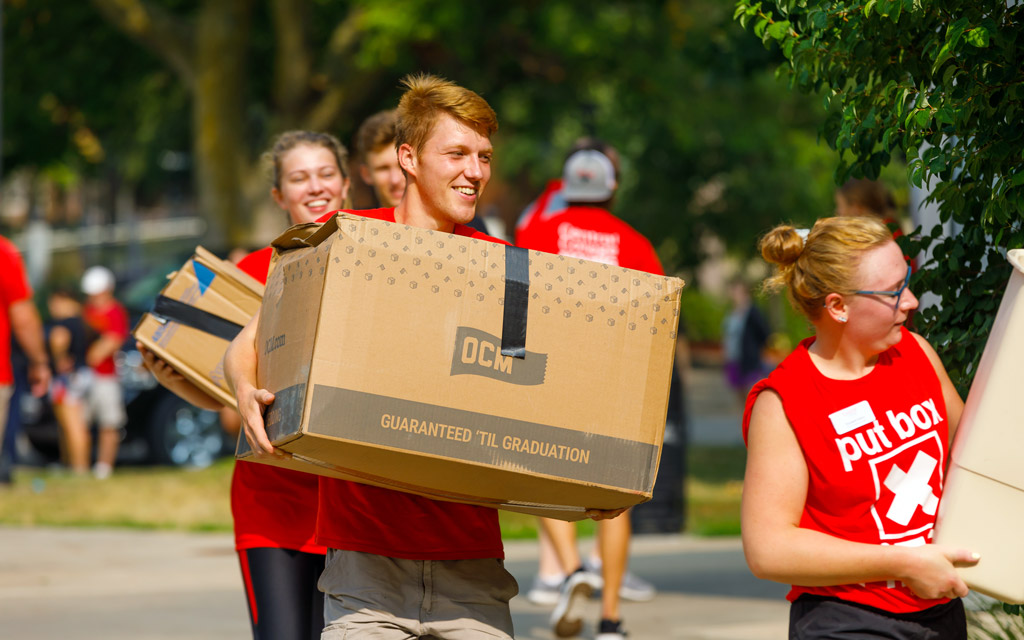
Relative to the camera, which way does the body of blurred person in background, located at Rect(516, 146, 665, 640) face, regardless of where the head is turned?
away from the camera

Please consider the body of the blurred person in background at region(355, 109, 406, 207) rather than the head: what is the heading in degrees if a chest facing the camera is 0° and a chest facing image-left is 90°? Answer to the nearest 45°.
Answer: approximately 315°

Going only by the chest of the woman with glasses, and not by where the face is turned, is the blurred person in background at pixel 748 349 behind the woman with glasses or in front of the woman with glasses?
behind

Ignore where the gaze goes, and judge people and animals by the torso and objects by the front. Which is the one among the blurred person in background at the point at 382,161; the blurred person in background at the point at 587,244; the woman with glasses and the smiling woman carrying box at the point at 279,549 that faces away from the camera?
the blurred person in background at the point at 587,244

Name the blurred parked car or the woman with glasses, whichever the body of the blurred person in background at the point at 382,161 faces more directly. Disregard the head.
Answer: the woman with glasses

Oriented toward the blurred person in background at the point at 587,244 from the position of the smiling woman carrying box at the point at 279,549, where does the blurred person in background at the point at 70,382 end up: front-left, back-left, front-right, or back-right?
front-left

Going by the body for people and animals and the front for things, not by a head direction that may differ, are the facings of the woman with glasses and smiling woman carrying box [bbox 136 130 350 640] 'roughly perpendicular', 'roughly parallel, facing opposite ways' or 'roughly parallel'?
roughly parallel

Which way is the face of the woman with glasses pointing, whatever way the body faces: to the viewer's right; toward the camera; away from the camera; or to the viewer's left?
to the viewer's right

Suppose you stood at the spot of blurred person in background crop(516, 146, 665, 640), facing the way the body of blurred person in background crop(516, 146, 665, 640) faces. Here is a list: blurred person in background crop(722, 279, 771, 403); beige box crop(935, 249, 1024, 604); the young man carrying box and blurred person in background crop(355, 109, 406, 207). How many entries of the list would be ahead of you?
1

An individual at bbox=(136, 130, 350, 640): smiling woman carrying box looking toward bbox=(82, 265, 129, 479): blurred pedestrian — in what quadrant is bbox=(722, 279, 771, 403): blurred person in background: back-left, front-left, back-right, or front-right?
front-right

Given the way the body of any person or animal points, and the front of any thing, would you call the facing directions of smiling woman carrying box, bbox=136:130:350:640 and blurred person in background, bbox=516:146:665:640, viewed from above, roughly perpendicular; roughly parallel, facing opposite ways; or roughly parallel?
roughly parallel, facing opposite ways

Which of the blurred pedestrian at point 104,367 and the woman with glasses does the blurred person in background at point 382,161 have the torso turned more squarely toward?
the woman with glasses

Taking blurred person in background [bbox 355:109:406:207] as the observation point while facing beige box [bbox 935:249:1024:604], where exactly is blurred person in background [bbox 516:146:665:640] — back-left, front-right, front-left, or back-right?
back-left

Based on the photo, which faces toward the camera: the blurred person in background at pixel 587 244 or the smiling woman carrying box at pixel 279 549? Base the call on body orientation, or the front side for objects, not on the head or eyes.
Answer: the smiling woman carrying box at pixel 279 549

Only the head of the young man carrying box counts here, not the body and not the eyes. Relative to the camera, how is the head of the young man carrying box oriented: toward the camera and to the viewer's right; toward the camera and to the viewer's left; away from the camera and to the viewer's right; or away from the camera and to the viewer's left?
toward the camera and to the viewer's right

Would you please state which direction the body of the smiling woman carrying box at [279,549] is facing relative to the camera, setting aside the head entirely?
toward the camera
